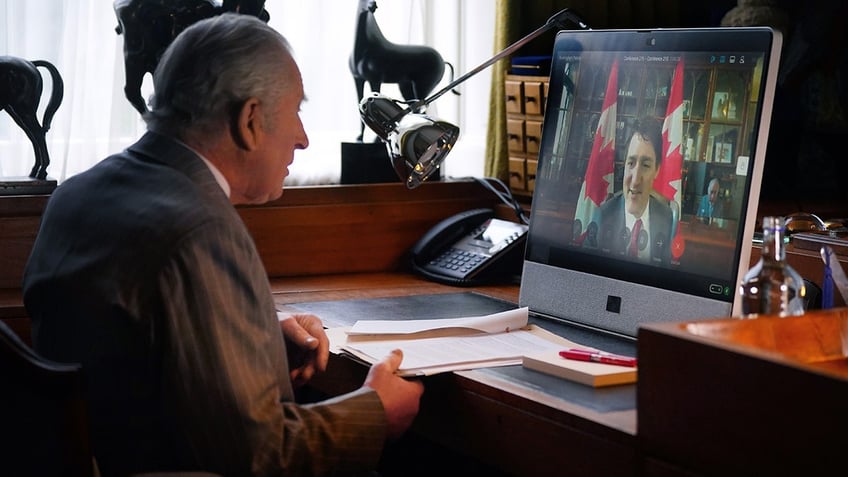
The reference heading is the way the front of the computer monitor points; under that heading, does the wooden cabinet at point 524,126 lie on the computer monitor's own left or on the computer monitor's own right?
on the computer monitor's own right

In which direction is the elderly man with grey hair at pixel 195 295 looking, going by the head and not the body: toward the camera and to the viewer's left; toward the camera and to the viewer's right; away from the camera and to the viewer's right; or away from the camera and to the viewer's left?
away from the camera and to the viewer's right

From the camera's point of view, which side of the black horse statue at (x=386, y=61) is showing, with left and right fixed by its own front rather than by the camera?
left

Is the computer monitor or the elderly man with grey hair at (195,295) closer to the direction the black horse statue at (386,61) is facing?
the elderly man with grey hair

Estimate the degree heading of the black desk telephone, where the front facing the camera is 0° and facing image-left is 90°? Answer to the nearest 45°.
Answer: approximately 45°

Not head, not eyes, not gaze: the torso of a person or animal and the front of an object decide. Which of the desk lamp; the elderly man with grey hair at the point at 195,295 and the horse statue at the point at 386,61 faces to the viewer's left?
the horse statue
